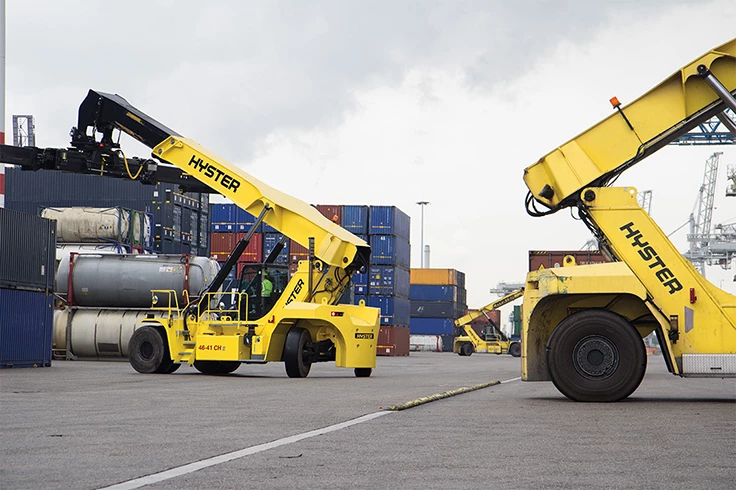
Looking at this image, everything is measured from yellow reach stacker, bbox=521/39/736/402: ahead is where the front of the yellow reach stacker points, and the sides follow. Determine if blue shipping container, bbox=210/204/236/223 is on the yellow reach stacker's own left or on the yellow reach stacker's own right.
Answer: on the yellow reach stacker's own left

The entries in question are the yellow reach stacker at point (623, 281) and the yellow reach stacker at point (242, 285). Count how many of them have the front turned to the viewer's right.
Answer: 1

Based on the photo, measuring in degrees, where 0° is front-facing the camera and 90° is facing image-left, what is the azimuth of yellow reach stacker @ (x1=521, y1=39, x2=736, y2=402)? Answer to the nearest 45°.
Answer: approximately 270°

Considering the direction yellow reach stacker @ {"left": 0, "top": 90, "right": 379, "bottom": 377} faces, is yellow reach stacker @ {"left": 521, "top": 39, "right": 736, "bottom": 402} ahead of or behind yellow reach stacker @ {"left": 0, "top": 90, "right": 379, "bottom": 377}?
behind

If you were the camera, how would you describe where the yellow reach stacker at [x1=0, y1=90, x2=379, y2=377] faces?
facing away from the viewer and to the left of the viewer

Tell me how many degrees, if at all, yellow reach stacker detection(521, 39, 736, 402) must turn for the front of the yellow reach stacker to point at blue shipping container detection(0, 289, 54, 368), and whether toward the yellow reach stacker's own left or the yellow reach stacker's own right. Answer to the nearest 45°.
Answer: approximately 135° to the yellow reach stacker's own left

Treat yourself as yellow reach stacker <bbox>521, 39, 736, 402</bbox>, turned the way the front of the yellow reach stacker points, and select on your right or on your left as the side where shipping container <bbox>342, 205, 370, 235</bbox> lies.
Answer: on your left

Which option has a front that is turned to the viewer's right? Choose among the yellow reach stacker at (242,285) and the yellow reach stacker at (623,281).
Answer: the yellow reach stacker at (623,281)

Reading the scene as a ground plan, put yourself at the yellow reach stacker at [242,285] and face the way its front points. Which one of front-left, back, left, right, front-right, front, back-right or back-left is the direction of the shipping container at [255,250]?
front-right

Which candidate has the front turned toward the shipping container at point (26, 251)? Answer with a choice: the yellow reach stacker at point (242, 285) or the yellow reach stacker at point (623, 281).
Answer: the yellow reach stacker at point (242, 285)

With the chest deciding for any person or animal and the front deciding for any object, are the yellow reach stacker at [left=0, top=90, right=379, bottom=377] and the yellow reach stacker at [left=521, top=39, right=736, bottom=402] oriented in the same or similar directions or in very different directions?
very different directions
